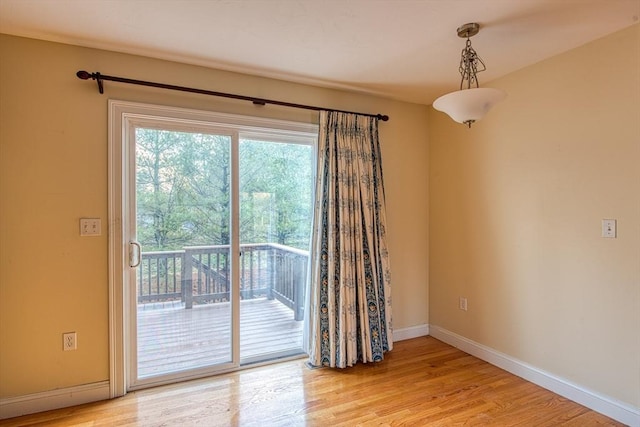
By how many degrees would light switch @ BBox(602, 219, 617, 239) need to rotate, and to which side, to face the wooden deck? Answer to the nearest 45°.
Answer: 0° — it already faces it

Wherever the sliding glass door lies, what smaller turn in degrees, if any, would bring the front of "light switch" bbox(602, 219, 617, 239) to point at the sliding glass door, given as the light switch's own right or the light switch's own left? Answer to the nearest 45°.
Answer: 0° — it already faces it

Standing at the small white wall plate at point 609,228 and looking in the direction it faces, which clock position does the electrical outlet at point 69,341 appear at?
the electrical outlet at point 69,341 is roughly at 12 o'clock from the small white wall plate at point 609,228.

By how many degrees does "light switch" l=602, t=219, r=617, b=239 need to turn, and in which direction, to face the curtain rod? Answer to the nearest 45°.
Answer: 0° — it already faces it

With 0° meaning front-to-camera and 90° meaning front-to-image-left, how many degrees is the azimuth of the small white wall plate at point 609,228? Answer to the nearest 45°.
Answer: approximately 45°

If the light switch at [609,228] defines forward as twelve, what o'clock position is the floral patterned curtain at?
The floral patterned curtain is roughly at 1 o'clock from the light switch.

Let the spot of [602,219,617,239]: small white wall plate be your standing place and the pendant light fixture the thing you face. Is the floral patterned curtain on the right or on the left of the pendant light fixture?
right
